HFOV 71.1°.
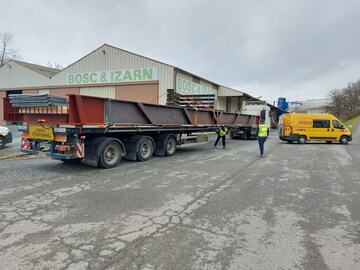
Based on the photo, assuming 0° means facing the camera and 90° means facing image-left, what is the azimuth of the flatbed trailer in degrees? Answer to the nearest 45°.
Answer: approximately 225°

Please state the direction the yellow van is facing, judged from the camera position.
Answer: facing to the right of the viewer

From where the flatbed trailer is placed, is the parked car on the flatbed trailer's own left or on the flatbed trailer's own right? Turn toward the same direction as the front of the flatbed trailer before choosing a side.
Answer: on the flatbed trailer's own left

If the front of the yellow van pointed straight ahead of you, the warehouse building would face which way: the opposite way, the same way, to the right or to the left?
to the right

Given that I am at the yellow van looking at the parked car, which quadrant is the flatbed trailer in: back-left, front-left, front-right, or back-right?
front-left

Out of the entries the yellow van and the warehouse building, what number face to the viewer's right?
1

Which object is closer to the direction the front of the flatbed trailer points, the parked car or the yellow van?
the yellow van

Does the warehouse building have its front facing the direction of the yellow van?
no

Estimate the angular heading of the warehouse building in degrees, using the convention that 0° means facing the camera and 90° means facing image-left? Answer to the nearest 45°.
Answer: approximately 45°

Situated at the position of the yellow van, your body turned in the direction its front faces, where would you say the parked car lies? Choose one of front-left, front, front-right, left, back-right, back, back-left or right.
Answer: back-right

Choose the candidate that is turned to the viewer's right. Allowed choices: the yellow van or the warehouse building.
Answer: the yellow van

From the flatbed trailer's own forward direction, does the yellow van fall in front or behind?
in front
